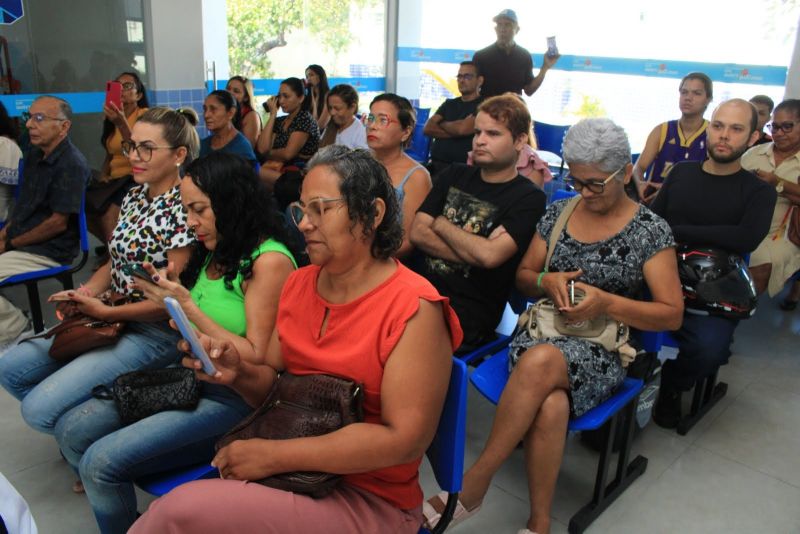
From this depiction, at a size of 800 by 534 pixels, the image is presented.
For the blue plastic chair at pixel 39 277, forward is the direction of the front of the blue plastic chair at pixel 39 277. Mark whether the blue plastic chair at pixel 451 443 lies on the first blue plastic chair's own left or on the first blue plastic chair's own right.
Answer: on the first blue plastic chair's own left

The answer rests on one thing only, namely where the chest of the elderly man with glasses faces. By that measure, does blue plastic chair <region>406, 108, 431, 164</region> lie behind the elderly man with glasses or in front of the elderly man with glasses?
behind

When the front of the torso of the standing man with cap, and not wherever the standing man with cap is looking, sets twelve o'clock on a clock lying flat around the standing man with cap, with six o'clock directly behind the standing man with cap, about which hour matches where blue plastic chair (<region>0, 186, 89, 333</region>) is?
The blue plastic chair is roughly at 1 o'clock from the standing man with cap.

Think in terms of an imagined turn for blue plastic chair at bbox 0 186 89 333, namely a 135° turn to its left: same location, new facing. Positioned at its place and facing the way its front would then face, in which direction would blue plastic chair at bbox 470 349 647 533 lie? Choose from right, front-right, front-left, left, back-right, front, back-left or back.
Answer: front

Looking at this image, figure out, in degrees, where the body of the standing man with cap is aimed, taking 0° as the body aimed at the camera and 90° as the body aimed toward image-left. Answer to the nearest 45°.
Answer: approximately 0°

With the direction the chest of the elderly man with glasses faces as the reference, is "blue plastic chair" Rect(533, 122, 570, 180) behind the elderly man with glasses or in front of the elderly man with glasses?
behind

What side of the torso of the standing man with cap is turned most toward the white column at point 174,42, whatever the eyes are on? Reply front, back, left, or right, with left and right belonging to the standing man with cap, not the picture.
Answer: right

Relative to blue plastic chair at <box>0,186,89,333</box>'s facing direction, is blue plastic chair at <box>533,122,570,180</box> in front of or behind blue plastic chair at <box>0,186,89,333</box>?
behind

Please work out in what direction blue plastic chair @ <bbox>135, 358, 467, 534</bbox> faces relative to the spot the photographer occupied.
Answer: facing to the left of the viewer

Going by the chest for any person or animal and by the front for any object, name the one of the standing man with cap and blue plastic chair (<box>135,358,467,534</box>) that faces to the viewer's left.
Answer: the blue plastic chair
